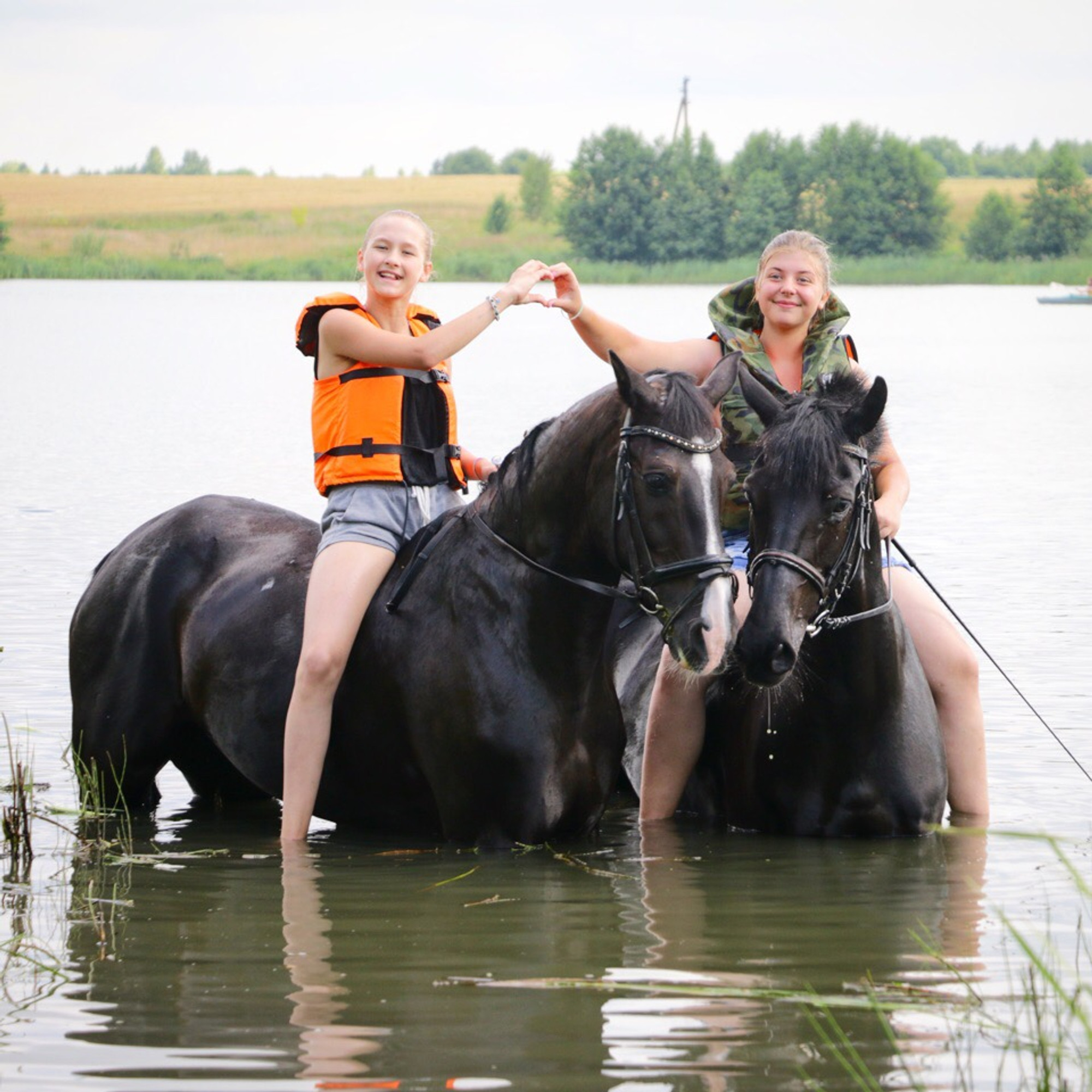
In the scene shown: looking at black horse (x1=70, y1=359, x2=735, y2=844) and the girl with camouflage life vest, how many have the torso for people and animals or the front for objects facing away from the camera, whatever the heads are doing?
0

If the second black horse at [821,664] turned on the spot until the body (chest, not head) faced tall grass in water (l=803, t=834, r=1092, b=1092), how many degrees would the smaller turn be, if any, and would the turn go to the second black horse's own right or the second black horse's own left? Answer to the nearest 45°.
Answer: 0° — it already faces it

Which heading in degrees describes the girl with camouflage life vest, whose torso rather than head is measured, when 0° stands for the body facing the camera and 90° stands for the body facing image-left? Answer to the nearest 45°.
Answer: approximately 0°

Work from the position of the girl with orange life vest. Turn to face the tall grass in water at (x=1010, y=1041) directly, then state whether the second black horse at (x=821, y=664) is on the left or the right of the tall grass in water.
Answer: left

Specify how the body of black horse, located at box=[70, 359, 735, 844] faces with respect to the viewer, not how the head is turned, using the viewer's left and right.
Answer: facing the viewer and to the right of the viewer

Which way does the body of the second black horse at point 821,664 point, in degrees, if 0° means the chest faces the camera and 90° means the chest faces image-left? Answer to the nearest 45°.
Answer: approximately 0°

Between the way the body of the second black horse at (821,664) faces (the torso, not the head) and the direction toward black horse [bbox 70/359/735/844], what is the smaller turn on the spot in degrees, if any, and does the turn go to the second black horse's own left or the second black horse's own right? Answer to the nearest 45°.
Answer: approximately 90° to the second black horse's own right

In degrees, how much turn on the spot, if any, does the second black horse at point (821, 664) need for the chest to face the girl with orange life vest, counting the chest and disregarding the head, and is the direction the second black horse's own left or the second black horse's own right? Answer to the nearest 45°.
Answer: approximately 90° to the second black horse's own right
